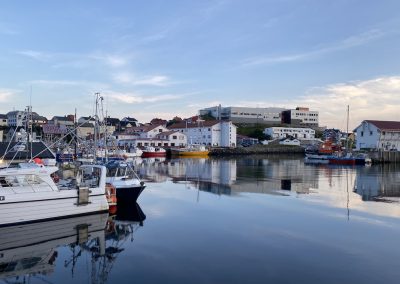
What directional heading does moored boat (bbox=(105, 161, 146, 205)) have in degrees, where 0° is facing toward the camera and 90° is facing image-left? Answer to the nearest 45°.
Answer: approximately 315°

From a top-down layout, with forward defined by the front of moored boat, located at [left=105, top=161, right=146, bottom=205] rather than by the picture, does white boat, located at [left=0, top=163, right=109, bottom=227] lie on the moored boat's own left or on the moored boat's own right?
on the moored boat's own right
